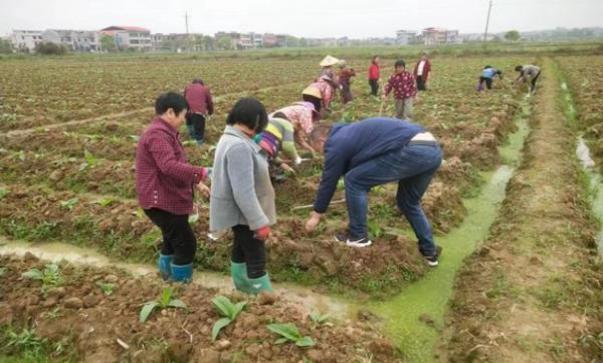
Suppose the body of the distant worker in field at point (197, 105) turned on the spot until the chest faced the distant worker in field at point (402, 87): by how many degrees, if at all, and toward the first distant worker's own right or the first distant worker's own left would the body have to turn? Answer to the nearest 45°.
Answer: approximately 90° to the first distant worker's own right

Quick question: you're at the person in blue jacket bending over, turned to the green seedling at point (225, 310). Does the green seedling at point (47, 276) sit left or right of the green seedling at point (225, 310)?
right

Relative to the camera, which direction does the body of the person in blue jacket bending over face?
to the viewer's left

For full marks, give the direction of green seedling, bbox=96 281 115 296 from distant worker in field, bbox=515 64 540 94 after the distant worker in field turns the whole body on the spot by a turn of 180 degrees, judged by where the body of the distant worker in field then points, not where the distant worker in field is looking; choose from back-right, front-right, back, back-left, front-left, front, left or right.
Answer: right

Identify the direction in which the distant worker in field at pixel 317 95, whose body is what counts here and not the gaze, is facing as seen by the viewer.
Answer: to the viewer's left

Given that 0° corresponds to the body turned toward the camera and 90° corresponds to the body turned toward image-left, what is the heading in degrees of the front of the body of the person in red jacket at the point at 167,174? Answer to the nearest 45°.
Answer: approximately 270°

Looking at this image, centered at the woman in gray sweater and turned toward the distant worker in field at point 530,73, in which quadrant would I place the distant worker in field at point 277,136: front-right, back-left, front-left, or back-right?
front-left

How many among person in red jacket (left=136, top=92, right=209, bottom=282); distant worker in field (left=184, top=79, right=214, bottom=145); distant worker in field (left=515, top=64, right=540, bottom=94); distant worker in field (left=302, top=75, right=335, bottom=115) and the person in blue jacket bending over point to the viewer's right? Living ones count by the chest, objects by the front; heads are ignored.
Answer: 1

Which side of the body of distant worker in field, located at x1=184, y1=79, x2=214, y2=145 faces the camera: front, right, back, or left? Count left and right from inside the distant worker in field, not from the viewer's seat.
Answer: back

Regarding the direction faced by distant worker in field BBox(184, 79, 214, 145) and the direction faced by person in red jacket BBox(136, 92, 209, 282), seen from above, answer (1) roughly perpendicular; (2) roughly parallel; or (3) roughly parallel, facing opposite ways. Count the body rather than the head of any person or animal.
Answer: roughly perpendicular

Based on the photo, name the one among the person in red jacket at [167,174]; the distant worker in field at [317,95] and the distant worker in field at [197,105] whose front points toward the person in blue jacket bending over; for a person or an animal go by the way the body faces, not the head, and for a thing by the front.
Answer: the person in red jacket

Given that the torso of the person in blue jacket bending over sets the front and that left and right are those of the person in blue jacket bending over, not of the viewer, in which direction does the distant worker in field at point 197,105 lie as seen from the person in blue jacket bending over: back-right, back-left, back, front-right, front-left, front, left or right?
front-right

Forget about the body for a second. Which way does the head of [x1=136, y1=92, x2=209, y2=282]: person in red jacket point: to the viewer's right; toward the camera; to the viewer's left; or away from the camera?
to the viewer's right

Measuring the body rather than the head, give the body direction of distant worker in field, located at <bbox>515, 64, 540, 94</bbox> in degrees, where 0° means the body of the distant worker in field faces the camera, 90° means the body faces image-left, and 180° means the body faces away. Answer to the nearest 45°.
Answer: approximately 90°
